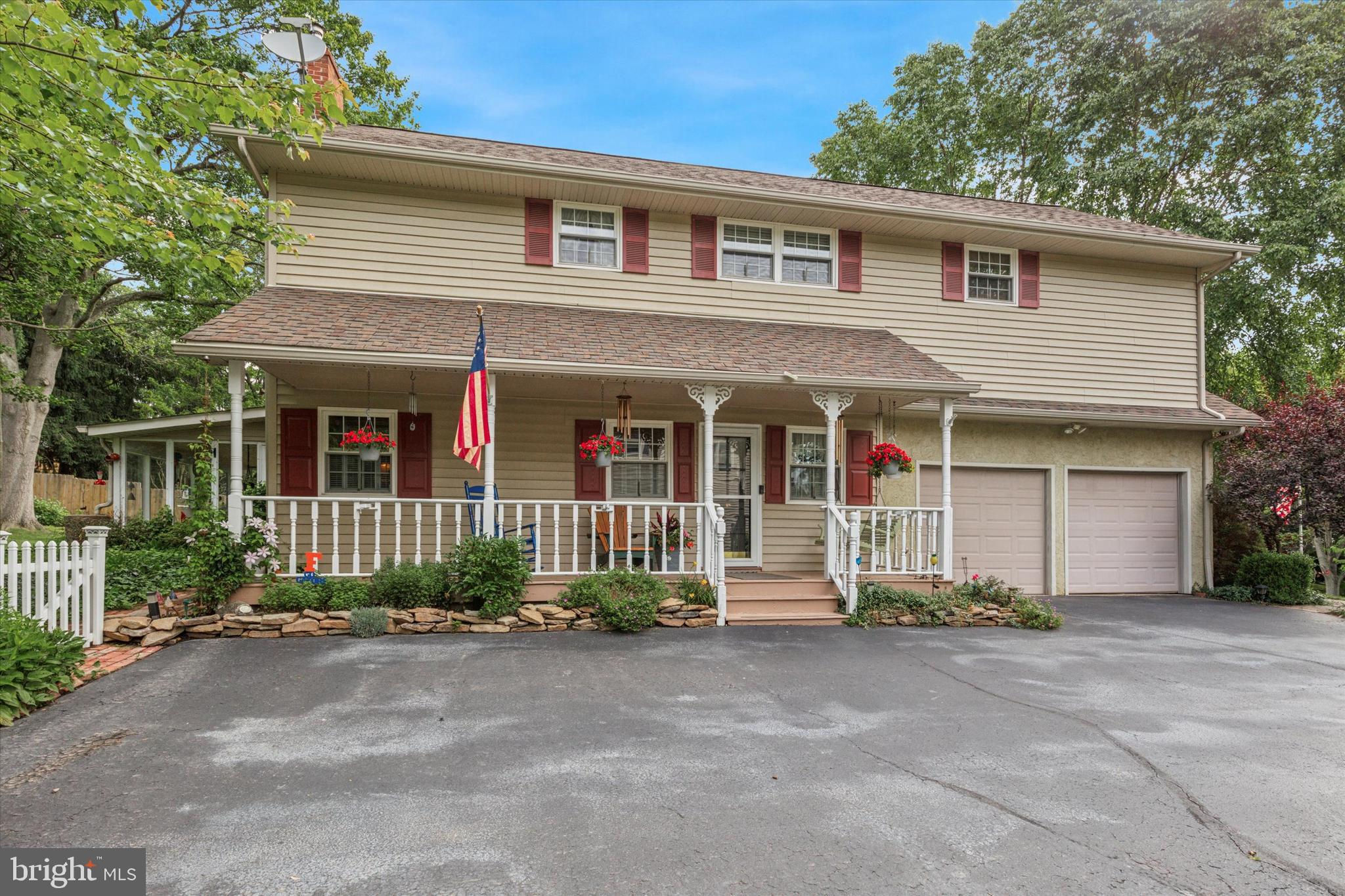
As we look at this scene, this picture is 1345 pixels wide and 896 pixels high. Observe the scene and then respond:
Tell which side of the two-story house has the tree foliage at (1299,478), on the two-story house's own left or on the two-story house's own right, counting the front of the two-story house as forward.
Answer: on the two-story house's own left

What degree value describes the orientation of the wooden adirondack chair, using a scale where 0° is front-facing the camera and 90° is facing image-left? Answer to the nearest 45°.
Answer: approximately 315°

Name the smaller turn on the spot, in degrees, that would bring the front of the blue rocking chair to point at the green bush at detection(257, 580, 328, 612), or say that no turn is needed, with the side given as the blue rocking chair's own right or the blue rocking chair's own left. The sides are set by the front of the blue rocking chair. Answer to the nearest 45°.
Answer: approximately 90° to the blue rocking chair's own right

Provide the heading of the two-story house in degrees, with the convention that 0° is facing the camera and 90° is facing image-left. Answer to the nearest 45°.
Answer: approximately 0°

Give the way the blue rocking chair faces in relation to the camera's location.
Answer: facing the viewer and to the right of the viewer

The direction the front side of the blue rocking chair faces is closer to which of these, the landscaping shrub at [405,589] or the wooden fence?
the landscaping shrub

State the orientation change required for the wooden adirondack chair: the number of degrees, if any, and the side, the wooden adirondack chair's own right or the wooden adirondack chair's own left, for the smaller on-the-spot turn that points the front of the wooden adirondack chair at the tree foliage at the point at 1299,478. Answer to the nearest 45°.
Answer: approximately 45° to the wooden adirondack chair's own left

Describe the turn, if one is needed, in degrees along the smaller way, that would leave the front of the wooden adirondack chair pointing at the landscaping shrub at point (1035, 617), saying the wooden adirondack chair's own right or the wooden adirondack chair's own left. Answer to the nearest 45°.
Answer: approximately 45° to the wooden adirondack chair's own left
